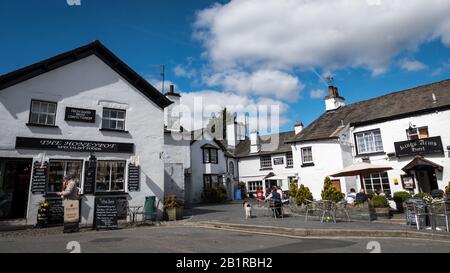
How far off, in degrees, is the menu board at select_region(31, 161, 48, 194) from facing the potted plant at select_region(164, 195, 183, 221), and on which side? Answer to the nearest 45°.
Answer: approximately 90° to its left

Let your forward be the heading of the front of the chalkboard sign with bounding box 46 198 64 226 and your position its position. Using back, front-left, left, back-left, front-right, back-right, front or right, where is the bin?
back-left

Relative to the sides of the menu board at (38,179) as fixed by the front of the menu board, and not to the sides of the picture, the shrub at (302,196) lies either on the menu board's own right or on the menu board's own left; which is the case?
on the menu board's own left

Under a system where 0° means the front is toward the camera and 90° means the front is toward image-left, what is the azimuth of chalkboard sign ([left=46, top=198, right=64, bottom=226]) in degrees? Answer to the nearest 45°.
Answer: approximately 0°

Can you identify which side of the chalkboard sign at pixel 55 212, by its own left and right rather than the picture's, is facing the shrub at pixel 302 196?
left

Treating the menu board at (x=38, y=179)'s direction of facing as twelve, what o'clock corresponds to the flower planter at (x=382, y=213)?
The flower planter is roughly at 10 o'clock from the menu board.

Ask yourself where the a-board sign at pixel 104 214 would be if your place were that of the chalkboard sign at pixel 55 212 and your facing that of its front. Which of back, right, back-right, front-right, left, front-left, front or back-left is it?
front-left

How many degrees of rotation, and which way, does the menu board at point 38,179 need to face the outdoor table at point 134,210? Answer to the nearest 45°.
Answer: approximately 90° to its left

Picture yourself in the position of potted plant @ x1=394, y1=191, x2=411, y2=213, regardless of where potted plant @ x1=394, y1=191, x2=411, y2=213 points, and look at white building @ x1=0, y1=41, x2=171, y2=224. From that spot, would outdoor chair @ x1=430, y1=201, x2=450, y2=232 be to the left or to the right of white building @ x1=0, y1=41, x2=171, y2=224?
left

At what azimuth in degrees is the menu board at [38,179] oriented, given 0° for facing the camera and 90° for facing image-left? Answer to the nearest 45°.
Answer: approximately 0°

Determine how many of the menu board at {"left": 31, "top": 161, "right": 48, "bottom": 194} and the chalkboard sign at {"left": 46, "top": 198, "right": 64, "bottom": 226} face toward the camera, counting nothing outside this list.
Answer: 2
